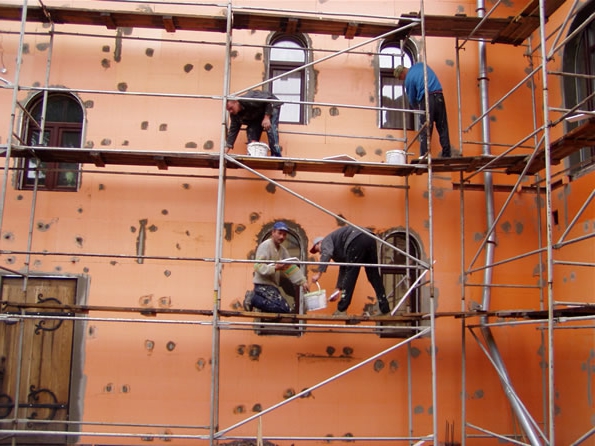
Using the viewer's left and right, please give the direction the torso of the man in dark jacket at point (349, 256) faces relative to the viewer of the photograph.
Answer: facing to the left of the viewer

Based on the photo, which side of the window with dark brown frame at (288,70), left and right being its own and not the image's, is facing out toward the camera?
front

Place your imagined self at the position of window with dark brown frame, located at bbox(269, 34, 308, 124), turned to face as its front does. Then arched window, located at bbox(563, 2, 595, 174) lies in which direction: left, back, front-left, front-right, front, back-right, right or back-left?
left

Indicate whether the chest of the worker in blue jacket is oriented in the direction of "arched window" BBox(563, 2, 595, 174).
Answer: no

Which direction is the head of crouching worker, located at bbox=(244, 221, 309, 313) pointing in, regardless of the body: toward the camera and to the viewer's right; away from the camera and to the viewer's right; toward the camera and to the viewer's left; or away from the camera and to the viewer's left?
toward the camera and to the viewer's right

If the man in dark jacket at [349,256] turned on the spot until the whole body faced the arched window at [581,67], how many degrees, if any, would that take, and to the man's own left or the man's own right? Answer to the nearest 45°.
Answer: approximately 180°

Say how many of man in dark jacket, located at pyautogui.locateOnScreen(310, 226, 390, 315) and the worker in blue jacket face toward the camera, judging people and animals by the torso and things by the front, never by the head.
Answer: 0

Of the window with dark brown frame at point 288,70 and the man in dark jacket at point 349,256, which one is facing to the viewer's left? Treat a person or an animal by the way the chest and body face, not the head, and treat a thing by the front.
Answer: the man in dark jacket

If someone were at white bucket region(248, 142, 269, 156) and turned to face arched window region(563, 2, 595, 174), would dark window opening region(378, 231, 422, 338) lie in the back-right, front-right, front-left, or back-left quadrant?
front-left

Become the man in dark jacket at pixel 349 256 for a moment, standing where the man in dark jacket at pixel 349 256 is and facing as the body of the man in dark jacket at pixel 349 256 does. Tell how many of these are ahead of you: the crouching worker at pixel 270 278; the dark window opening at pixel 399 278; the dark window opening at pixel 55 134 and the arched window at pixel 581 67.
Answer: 2

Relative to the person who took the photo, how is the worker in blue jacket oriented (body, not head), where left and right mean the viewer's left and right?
facing to the left of the viewer
